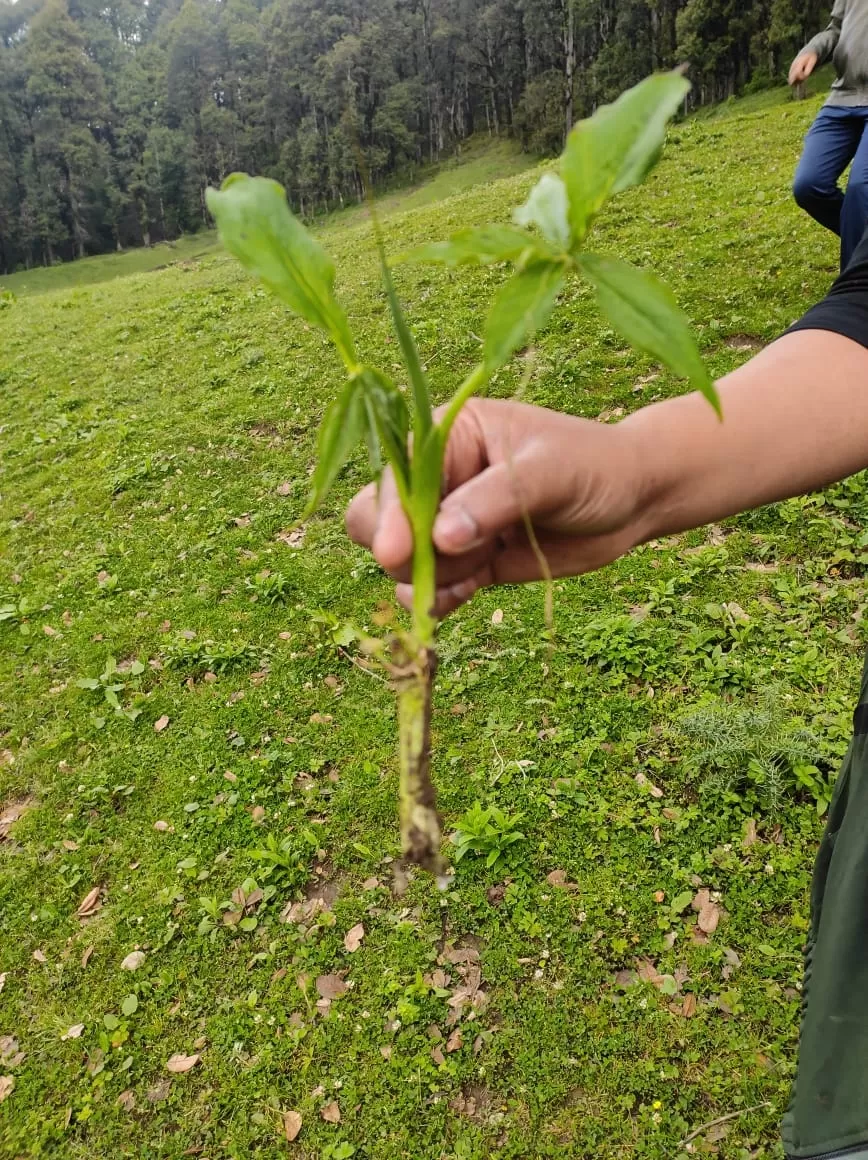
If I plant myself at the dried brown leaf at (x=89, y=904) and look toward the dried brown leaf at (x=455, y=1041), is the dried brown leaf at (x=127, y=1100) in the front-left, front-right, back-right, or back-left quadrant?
front-right

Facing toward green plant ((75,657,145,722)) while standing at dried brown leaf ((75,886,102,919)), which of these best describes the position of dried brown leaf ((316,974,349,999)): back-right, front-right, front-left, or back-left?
back-right

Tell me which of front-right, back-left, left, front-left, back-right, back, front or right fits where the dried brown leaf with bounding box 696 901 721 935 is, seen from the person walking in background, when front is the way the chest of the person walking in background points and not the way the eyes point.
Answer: front-left

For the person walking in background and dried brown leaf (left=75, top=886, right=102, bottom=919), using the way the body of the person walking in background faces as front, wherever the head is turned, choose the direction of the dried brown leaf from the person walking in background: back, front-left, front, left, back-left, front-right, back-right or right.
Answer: front

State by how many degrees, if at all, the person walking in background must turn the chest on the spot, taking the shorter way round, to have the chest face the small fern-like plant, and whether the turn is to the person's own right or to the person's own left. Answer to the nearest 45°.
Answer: approximately 45° to the person's own left

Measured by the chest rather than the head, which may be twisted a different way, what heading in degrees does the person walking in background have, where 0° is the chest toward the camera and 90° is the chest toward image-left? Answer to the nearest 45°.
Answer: approximately 45°
